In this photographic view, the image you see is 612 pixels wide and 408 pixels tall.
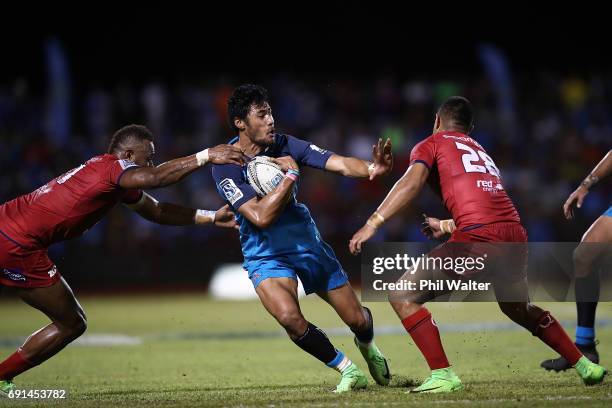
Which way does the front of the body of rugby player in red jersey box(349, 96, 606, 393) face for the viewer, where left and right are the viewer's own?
facing away from the viewer and to the left of the viewer

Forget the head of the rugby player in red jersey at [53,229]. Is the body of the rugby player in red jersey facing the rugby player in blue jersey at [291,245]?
yes

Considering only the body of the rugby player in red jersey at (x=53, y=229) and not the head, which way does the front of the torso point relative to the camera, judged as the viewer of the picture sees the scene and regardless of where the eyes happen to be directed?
to the viewer's right

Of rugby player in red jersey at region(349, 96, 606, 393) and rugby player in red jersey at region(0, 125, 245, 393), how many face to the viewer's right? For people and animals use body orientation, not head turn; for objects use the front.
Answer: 1

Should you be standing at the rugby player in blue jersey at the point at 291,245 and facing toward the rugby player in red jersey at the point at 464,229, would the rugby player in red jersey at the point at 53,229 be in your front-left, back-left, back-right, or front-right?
back-right

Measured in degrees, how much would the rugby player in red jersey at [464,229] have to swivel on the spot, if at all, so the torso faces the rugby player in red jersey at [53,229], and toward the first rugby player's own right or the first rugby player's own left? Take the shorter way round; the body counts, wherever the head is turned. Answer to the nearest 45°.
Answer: approximately 45° to the first rugby player's own left

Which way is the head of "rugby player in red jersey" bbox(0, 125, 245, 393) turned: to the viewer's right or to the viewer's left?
to the viewer's right

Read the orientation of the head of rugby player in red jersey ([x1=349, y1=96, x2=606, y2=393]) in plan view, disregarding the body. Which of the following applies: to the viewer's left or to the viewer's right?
to the viewer's left

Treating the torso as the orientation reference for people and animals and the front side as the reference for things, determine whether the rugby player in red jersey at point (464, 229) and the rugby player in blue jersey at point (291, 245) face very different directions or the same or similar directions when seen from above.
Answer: very different directions

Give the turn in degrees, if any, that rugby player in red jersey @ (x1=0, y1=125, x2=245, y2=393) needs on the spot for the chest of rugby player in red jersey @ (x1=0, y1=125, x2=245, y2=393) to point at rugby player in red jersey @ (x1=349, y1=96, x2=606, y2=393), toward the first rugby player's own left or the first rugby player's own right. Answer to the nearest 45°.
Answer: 0° — they already face them

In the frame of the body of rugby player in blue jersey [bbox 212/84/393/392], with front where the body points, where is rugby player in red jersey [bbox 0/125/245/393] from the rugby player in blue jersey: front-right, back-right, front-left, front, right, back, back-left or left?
back-right
